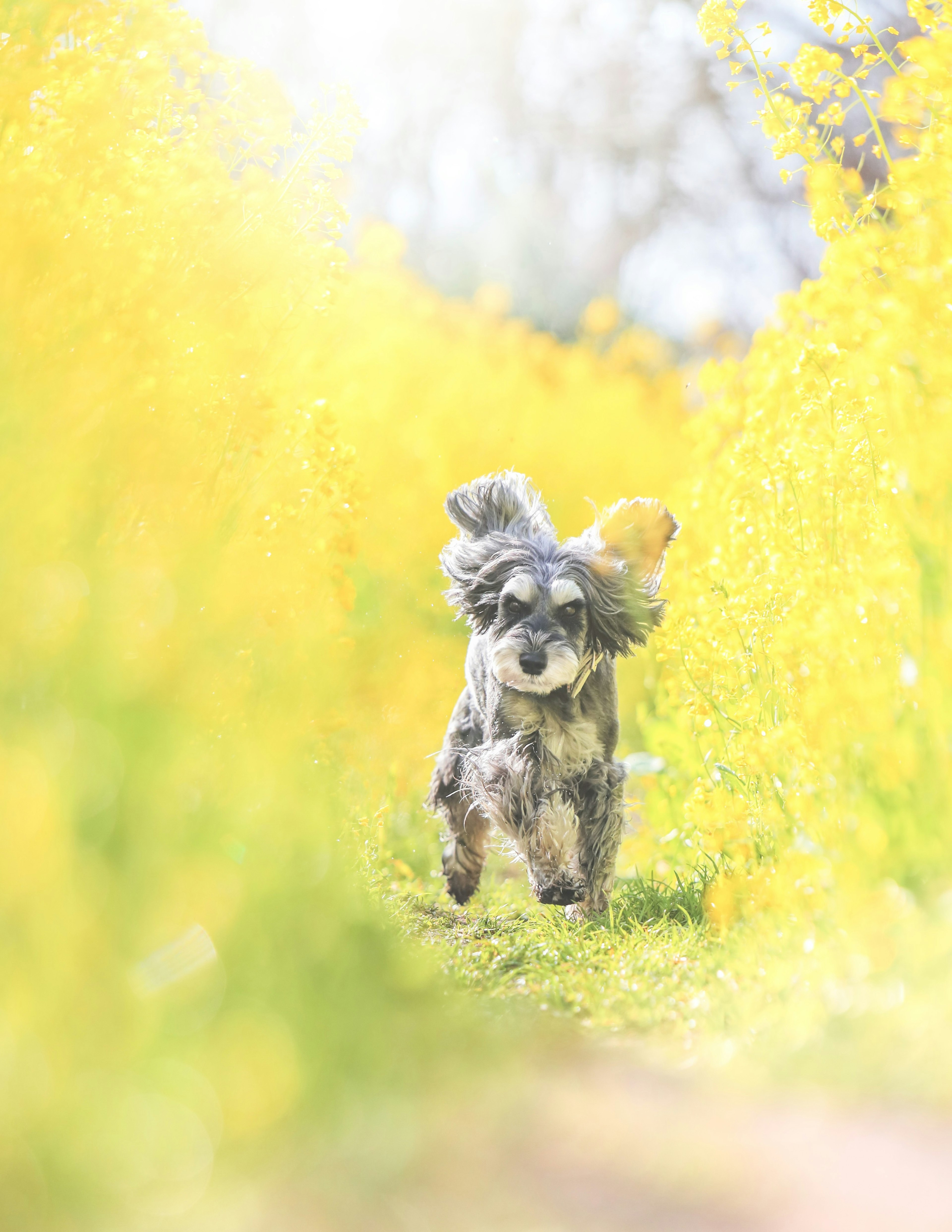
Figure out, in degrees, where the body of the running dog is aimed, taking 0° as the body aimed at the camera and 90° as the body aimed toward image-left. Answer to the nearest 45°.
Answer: approximately 0°
